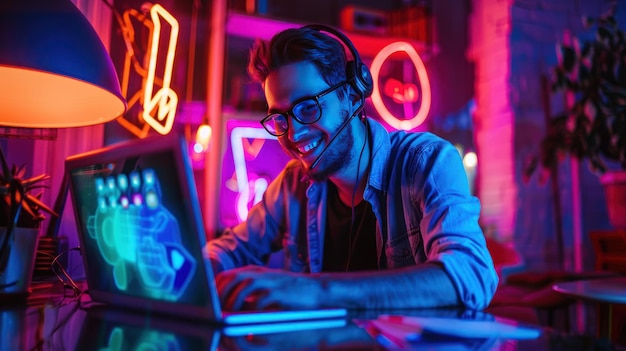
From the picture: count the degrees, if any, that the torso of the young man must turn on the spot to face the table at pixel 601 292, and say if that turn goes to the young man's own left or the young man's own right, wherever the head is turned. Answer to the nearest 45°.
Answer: approximately 135° to the young man's own left

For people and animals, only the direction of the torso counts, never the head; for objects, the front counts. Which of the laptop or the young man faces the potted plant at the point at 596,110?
the laptop

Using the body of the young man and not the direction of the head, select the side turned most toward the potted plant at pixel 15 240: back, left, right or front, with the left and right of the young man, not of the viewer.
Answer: front

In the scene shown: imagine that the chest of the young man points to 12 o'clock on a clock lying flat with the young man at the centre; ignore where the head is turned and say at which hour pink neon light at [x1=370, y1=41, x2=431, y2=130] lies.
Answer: The pink neon light is roughly at 5 o'clock from the young man.

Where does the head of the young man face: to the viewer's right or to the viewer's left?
to the viewer's left

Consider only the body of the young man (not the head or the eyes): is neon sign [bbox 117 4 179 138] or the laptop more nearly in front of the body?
the laptop

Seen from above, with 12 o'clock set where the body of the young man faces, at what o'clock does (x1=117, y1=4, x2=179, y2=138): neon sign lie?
The neon sign is roughly at 3 o'clock from the young man.

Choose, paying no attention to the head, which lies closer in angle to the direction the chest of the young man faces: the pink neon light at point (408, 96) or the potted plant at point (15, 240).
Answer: the potted plant

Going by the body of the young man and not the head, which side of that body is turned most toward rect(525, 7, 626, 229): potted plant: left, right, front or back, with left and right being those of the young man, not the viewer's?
back

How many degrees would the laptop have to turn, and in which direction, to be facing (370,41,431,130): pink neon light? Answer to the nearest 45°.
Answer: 0° — it already faces it

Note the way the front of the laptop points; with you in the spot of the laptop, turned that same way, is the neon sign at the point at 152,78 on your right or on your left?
on your left

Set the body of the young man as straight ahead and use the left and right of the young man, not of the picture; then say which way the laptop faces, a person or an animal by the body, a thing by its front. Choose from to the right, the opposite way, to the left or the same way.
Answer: the opposite way

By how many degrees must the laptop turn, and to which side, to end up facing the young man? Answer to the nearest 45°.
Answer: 0° — it already faces them

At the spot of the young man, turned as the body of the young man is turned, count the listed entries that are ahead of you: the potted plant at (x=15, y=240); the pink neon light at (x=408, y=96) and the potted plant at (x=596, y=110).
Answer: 1

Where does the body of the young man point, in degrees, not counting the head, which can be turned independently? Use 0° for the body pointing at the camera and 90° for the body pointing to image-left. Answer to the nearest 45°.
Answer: approximately 45°
